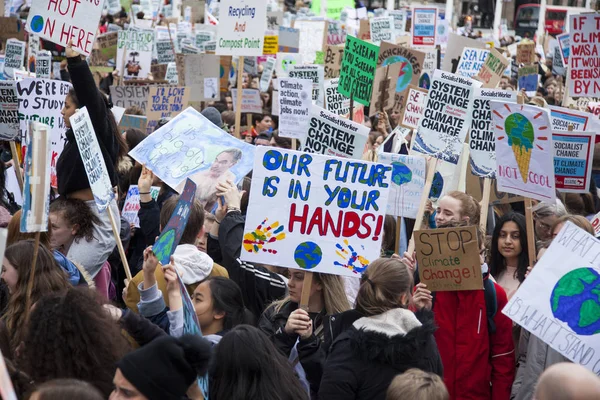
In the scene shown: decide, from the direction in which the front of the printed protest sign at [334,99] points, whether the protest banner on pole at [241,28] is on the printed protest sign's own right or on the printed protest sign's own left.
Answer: on the printed protest sign's own right

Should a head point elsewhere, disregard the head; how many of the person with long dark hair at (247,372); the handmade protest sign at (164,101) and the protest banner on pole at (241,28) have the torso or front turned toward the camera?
2

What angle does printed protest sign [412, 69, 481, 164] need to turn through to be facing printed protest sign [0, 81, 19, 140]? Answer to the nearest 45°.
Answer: approximately 90° to its right

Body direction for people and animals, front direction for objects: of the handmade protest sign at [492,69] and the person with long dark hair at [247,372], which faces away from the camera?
the person with long dark hair

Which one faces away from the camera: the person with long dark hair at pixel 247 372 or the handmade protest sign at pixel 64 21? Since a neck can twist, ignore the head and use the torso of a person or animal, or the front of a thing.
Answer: the person with long dark hair

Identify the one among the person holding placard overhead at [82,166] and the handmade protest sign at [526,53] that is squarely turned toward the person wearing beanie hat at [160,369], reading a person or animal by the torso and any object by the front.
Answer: the handmade protest sign
